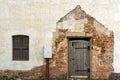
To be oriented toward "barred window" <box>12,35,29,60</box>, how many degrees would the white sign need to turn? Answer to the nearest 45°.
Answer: approximately 90° to its right

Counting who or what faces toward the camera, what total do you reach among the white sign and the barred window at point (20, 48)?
2

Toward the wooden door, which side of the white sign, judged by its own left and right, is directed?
left

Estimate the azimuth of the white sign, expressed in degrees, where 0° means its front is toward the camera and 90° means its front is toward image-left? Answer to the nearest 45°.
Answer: approximately 0°

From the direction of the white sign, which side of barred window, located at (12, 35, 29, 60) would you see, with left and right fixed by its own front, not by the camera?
left

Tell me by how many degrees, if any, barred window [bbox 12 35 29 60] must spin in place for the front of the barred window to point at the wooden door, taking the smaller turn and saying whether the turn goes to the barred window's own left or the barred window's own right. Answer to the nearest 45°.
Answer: approximately 90° to the barred window's own left
